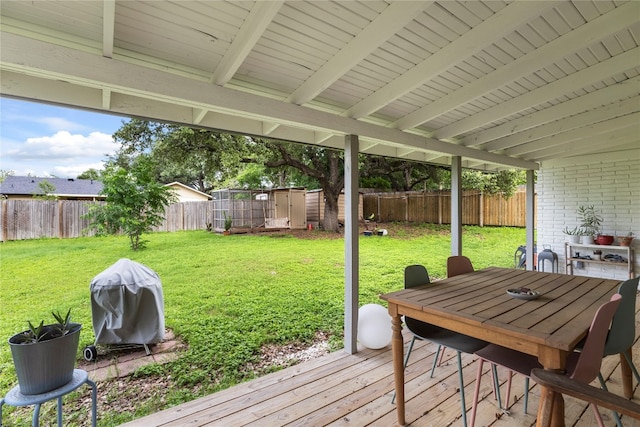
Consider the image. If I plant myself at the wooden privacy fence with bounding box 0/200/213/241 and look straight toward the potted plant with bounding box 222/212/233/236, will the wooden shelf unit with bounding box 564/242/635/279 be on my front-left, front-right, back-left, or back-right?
front-right

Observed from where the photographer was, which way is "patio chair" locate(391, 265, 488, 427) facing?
facing the viewer and to the right of the viewer

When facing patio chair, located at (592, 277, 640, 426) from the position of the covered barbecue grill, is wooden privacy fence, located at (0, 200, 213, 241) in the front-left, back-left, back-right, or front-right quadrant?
back-left

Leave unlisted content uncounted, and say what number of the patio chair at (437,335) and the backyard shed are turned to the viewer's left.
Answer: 0

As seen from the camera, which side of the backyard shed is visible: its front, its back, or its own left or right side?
front

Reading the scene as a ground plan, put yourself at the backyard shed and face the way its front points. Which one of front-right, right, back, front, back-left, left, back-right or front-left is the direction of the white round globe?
front

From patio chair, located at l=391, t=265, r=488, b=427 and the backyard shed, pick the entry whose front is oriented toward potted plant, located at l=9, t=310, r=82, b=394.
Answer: the backyard shed

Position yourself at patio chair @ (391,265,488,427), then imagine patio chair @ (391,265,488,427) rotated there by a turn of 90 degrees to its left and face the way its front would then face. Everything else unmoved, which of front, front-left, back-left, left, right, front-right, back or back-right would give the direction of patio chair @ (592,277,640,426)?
front-right

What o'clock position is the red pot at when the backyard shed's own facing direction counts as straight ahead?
The red pot is roughly at 11 o'clock from the backyard shed.

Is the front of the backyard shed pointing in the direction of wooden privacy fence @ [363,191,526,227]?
no

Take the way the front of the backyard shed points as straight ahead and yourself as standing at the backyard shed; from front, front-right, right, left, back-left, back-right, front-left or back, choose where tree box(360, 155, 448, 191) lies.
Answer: left
